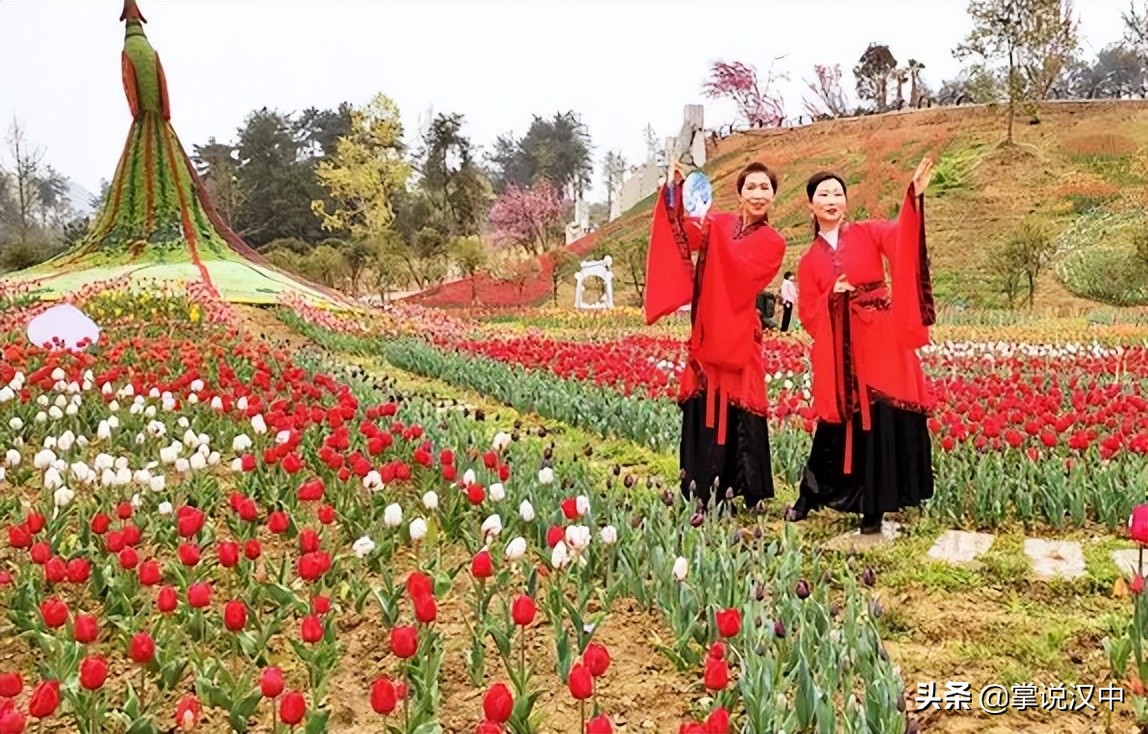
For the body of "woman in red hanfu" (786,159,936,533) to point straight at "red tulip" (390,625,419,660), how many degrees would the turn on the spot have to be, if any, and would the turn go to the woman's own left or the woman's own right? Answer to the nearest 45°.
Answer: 0° — they already face it

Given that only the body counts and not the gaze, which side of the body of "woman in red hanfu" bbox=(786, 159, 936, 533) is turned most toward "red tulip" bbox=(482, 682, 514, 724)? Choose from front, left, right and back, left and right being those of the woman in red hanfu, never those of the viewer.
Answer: front

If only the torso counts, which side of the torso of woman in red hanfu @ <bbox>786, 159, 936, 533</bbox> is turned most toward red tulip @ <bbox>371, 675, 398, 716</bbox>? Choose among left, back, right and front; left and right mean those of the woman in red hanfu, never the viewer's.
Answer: front

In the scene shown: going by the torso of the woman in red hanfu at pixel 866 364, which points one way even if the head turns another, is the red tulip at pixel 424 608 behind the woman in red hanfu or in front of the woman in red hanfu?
in front

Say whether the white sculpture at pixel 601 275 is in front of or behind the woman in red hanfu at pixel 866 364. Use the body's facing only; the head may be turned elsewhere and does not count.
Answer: behind

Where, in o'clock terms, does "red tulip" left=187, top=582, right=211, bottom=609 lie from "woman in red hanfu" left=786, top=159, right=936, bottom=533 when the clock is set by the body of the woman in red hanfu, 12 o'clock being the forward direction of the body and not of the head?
The red tulip is roughly at 1 o'clock from the woman in red hanfu.

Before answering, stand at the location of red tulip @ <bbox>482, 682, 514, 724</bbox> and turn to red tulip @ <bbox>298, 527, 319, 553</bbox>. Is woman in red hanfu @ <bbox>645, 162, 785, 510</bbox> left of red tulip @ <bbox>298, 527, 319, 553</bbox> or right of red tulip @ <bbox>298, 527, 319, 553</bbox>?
right

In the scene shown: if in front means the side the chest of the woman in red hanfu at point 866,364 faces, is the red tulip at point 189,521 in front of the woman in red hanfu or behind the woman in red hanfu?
in front

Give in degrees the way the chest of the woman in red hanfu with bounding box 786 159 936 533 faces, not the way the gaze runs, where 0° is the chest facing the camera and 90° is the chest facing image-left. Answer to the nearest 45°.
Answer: approximately 0°
